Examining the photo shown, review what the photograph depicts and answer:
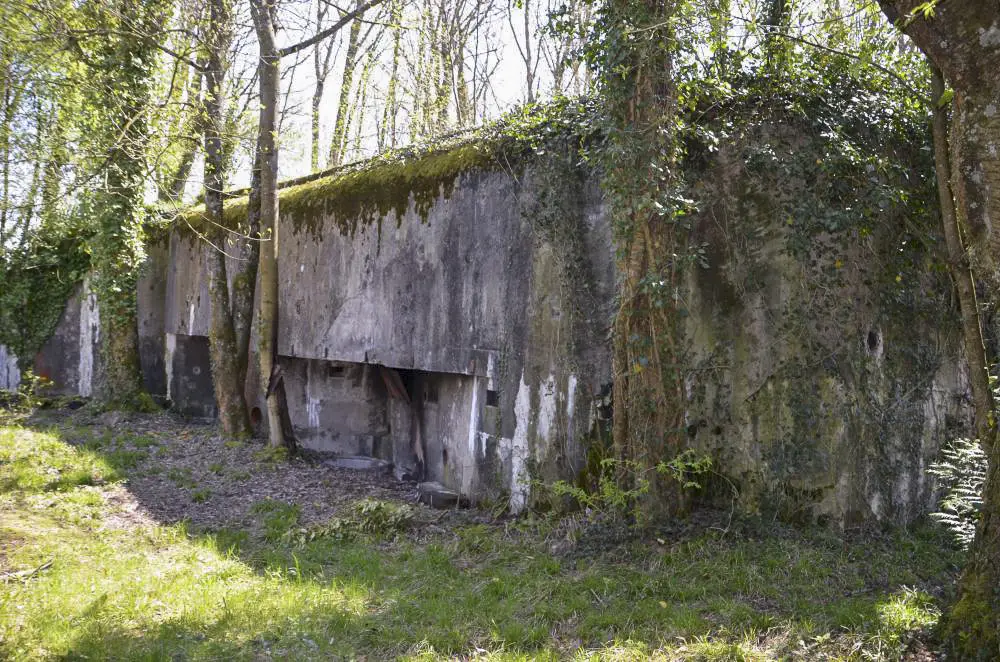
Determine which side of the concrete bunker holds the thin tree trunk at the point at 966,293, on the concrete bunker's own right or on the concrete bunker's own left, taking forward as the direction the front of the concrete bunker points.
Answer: on the concrete bunker's own left

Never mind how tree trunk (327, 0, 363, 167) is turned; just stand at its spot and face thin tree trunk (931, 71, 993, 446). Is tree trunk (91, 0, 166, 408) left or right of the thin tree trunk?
right

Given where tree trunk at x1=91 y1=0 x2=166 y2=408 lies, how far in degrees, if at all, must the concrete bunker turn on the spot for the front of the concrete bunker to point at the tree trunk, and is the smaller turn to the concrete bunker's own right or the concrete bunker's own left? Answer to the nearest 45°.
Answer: approximately 90° to the concrete bunker's own right

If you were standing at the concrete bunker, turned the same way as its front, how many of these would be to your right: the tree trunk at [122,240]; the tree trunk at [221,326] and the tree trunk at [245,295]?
3

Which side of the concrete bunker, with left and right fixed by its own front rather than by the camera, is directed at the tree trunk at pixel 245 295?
right

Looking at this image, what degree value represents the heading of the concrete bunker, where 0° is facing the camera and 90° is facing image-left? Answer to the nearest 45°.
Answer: approximately 45°

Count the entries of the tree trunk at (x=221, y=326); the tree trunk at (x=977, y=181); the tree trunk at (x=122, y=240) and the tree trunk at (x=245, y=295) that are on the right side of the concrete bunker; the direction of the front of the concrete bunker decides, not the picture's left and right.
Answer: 3

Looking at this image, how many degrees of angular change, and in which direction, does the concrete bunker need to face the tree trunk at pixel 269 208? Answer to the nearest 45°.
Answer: approximately 90° to its right

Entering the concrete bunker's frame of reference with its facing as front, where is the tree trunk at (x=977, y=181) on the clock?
The tree trunk is roughly at 10 o'clock from the concrete bunker.

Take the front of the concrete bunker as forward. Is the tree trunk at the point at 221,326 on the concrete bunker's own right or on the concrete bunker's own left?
on the concrete bunker's own right

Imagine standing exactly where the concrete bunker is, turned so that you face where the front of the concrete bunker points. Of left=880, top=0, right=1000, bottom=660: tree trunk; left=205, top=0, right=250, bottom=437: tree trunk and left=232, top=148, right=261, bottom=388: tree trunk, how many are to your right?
2
